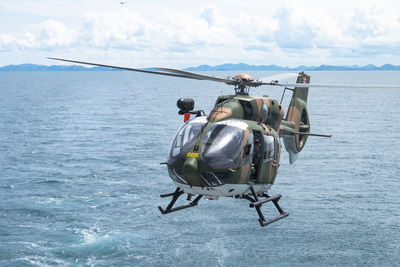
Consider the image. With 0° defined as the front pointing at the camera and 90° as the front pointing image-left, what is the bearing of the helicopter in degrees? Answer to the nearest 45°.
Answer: approximately 45°
